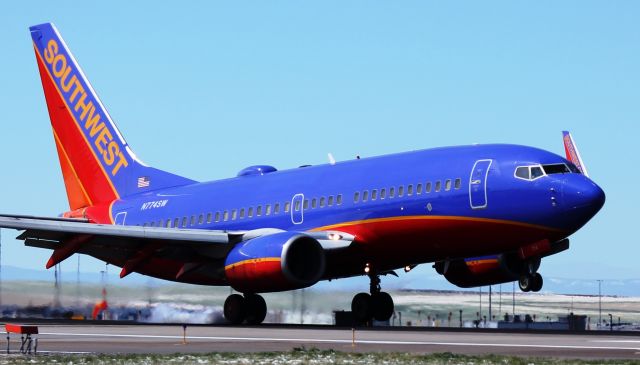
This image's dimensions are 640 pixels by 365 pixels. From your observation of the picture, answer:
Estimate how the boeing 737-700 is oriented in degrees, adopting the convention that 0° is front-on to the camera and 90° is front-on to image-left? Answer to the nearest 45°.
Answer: approximately 315°
